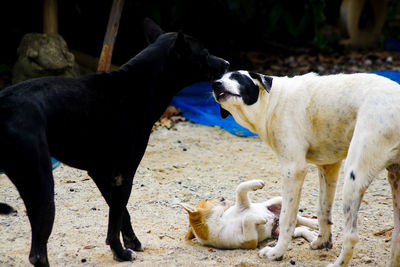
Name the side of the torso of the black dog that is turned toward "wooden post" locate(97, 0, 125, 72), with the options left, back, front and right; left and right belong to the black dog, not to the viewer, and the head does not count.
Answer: left

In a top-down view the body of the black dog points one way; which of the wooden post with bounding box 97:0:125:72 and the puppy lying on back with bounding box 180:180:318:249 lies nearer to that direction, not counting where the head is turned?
the puppy lying on back

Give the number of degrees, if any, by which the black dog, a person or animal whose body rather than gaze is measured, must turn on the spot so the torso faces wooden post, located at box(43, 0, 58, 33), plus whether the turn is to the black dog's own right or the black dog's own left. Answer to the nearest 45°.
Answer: approximately 90° to the black dog's own left

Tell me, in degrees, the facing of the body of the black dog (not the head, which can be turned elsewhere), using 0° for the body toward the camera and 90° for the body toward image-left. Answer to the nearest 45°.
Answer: approximately 270°

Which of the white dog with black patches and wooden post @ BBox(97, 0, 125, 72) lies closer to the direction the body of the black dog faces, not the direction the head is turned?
the white dog with black patches

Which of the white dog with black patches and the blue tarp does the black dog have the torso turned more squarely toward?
the white dog with black patches

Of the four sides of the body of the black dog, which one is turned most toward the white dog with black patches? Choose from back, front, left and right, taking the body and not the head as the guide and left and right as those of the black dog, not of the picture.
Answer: front

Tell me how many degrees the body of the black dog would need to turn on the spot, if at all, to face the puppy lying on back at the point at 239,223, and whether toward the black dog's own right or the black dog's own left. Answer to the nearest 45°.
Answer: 0° — it already faces it
